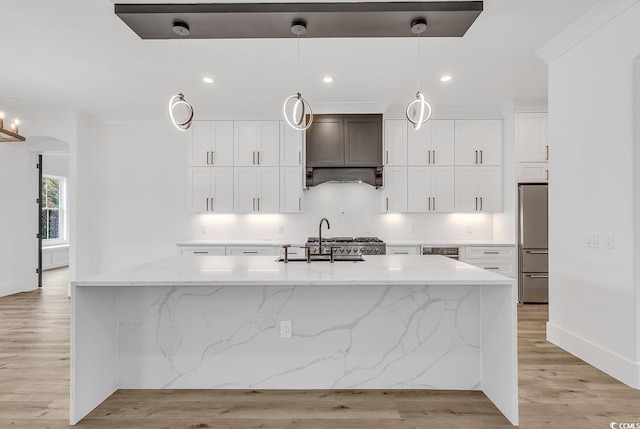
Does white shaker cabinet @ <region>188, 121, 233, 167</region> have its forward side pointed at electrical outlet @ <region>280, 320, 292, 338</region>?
yes

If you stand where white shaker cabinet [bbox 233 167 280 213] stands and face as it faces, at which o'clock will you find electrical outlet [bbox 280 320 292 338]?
The electrical outlet is roughly at 12 o'clock from the white shaker cabinet.

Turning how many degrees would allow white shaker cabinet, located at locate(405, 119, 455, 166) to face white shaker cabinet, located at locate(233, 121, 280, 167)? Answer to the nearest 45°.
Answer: approximately 90° to its right

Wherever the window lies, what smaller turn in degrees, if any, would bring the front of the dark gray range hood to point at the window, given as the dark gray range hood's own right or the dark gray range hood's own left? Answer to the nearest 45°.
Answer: approximately 135° to the dark gray range hood's own right
